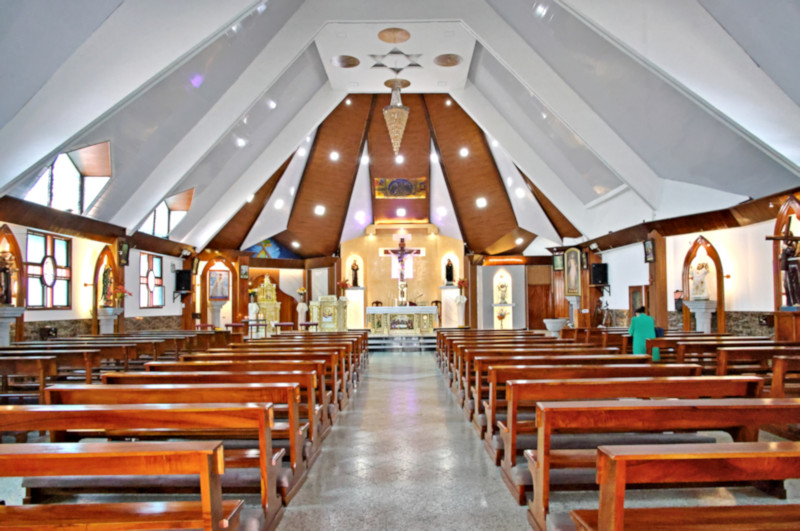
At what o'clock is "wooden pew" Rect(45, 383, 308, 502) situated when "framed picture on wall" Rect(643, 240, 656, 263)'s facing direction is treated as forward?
The wooden pew is roughly at 11 o'clock from the framed picture on wall.

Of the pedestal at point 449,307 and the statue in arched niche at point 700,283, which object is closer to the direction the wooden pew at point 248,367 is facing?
the pedestal

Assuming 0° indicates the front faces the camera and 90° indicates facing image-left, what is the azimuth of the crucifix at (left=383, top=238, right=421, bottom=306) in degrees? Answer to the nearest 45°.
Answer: approximately 0°

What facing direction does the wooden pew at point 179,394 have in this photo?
away from the camera

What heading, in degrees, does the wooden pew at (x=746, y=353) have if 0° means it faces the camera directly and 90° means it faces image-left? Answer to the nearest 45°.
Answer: approximately 180°

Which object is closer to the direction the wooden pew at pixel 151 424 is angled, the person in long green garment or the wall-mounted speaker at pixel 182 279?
the wall-mounted speaker

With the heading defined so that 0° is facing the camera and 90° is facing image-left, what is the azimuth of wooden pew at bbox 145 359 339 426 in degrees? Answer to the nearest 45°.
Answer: approximately 180°

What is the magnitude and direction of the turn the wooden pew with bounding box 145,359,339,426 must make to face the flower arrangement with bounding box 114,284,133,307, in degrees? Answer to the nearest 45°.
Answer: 0° — it already faces it

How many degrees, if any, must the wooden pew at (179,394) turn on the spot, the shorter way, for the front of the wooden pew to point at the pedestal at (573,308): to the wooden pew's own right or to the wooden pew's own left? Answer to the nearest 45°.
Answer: approximately 45° to the wooden pew's own right

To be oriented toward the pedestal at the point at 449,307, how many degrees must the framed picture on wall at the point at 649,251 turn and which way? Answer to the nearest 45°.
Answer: approximately 90° to its right
